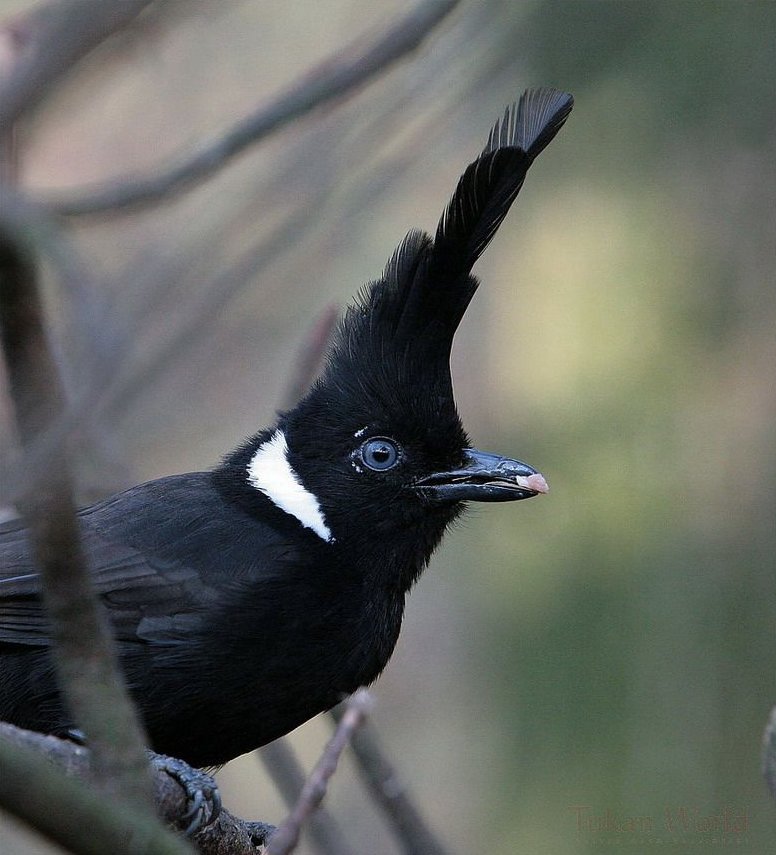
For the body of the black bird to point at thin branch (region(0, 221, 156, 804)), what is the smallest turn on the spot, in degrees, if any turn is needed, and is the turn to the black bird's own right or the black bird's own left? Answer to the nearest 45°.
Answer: approximately 90° to the black bird's own right

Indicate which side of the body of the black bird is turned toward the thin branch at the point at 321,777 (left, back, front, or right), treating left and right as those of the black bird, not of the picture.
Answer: right

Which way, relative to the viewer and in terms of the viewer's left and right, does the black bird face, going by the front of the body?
facing to the right of the viewer
